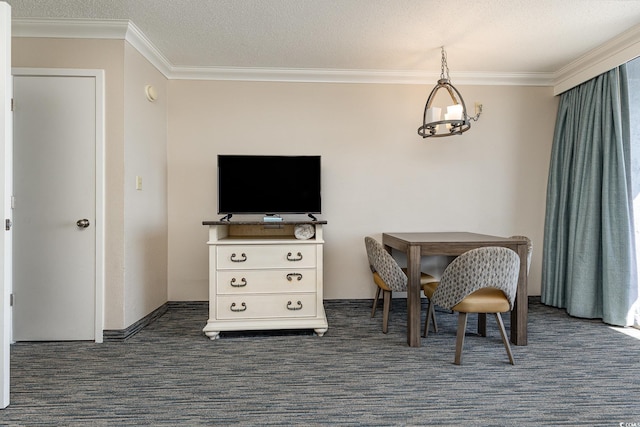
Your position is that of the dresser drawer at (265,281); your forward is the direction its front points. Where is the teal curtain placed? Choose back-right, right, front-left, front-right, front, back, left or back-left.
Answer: left

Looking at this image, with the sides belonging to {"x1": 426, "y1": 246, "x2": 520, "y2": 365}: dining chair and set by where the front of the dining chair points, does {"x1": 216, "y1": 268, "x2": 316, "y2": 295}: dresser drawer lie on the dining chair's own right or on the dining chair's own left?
on the dining chair's own left

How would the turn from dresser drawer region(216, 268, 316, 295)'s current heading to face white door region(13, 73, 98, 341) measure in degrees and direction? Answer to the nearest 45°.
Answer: approximately 90° to its right

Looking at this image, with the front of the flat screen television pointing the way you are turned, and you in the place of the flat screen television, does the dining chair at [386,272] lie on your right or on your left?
on your left

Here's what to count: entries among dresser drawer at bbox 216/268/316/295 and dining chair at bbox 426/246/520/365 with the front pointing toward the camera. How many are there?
1

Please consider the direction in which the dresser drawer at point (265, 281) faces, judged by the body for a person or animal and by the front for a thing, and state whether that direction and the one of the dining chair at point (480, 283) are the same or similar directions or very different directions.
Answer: very different directions

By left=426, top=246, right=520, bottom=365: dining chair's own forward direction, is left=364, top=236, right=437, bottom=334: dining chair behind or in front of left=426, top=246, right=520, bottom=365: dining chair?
in front

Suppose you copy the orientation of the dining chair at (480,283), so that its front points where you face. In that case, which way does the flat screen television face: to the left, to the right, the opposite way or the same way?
the opposite way

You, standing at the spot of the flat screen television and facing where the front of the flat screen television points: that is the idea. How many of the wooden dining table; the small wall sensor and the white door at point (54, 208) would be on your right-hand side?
2

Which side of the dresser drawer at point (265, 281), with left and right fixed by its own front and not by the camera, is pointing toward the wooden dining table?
left
